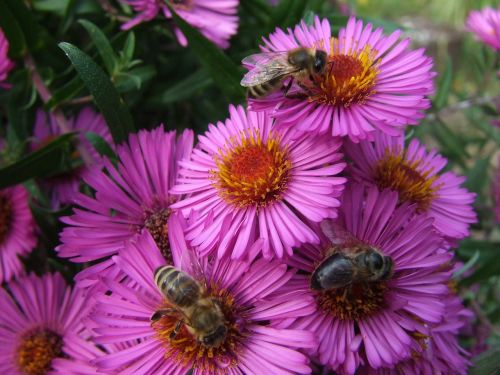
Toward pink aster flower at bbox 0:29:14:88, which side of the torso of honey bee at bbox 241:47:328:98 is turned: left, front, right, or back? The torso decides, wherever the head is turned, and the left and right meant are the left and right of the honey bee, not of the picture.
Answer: back

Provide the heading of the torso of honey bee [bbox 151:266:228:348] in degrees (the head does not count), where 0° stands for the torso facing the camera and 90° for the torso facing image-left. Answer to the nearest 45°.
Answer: approximately 315°

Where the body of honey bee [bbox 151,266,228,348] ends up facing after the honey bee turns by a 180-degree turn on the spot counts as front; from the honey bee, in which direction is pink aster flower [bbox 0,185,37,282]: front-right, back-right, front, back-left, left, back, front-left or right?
front

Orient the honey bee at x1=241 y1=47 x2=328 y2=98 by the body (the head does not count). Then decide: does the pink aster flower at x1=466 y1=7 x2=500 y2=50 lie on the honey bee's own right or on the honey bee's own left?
on the honey bee's own left

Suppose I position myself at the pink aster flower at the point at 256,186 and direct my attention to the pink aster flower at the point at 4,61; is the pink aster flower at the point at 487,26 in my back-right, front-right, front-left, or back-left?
back-right

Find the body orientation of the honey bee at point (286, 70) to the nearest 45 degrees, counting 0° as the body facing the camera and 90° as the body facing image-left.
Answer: approximately 270°
